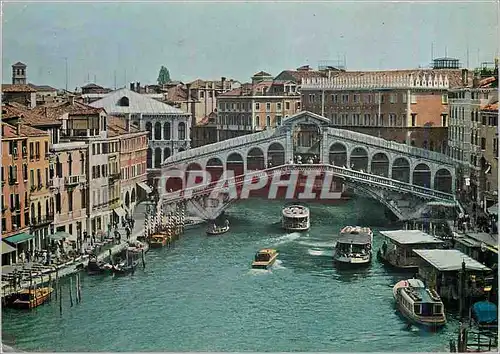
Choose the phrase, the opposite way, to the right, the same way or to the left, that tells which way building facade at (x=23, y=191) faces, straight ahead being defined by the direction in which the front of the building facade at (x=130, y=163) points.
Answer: the same way

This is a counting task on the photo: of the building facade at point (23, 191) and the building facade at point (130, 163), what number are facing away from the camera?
0

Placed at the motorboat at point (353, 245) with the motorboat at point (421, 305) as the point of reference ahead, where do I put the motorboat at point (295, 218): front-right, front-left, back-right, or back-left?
back-right

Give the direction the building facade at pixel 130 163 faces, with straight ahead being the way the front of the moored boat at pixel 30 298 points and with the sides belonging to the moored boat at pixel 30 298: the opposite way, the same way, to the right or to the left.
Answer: to the right

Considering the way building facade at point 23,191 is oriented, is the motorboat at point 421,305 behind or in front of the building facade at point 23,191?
in front

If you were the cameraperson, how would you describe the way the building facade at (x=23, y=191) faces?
facing the viewer and to the right of the viewer
